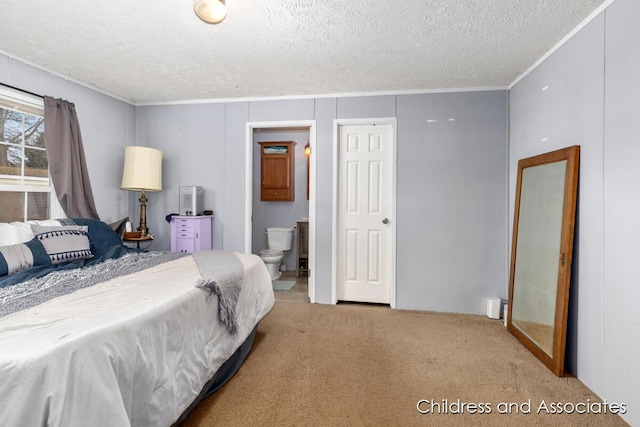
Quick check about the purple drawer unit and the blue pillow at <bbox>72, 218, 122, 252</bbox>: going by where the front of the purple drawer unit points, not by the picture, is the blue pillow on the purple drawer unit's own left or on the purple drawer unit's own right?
on the purple drawer unit's own right

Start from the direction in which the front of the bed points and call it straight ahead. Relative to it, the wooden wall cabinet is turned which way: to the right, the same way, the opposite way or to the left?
to the right

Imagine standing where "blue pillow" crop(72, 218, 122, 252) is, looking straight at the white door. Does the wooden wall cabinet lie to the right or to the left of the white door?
left

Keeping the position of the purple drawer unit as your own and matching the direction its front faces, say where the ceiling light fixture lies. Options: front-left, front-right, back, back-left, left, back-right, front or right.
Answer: front

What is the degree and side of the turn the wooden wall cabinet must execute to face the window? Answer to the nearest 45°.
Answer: approximately 45° to its right

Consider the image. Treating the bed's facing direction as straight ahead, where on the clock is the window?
The window is roughly at 7 o'clock from the bed.

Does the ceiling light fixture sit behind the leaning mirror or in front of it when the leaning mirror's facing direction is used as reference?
in front

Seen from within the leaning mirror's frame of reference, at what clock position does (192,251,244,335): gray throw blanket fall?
The gray throw blanket is roughly at 12 o'clock from the leaning mirror.

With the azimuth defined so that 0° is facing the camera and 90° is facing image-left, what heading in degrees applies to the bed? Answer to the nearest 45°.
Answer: approximately 315°

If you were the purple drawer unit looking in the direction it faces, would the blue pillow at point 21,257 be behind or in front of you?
in front

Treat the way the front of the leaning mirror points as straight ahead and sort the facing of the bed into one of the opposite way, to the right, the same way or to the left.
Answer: the opposite way

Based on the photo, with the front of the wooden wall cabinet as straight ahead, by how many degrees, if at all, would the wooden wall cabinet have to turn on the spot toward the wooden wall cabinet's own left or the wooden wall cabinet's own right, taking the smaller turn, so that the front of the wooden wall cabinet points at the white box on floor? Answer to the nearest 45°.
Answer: approximately 45° to the wooden wall cabinet's own left

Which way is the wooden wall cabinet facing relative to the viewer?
toward the camera

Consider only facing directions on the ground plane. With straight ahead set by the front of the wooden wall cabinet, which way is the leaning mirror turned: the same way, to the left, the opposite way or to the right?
to the right

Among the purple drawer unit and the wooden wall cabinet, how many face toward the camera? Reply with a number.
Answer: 2
